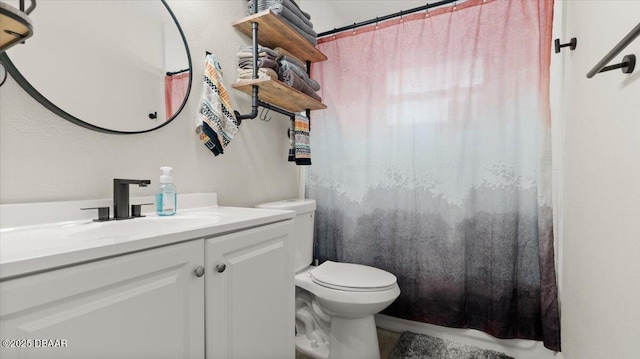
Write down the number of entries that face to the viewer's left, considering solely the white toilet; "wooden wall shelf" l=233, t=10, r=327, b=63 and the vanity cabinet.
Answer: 0

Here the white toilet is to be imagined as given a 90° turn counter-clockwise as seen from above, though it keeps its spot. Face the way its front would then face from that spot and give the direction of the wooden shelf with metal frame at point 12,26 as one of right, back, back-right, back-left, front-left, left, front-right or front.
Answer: back

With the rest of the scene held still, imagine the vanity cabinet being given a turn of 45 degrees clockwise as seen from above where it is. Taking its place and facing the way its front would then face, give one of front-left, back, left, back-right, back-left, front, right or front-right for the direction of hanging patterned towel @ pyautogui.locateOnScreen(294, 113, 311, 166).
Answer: back-left

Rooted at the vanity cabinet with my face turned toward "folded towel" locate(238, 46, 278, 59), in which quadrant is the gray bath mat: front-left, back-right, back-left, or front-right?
front-right

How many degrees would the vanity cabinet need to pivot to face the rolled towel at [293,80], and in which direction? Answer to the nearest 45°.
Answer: approximately 90° to its left

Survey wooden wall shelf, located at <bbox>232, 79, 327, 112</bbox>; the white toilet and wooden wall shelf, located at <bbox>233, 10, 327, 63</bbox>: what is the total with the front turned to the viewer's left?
0

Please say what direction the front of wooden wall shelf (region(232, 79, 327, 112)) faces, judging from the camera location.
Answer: facing the viewer and to the right of the viewer

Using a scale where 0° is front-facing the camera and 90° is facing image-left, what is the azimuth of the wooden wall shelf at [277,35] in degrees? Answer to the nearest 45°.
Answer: approximately 315°

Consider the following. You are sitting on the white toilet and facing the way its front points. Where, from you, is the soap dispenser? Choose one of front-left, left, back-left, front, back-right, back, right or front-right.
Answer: right
